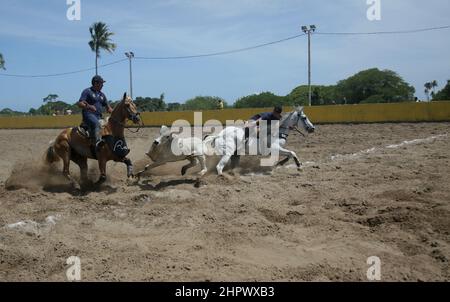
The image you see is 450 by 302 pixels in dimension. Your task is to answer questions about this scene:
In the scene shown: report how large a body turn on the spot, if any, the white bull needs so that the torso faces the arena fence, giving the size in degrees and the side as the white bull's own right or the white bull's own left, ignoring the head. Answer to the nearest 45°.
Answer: approximately 135° to the white bull's own right

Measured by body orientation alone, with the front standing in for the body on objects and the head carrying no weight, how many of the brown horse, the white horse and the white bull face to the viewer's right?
2

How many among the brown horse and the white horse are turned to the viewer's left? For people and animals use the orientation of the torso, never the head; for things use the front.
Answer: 0

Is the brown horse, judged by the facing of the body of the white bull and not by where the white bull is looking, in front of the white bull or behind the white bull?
in front

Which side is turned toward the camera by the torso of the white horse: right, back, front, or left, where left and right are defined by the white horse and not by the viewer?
right

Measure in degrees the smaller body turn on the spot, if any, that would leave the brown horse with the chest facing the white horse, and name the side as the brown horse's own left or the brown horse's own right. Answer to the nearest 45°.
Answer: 0° — it already faces it

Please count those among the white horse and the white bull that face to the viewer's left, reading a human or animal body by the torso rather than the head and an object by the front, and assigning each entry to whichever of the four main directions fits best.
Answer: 1

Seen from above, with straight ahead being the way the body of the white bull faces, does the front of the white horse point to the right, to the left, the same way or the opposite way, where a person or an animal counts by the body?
the opposite way

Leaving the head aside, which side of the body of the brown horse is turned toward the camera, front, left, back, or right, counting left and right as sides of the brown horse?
right

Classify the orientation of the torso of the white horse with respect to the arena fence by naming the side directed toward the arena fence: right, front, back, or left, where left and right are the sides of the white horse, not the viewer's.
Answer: left

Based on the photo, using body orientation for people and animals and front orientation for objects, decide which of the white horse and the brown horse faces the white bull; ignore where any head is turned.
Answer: the brown horse

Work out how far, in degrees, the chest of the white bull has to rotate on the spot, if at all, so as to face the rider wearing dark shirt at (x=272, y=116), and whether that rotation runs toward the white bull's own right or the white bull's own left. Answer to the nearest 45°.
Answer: approximately 135° to the white bull's own right

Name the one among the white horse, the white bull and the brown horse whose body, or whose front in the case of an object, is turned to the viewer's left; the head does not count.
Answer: the white bull

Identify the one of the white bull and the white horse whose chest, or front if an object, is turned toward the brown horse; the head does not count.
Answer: the white bull

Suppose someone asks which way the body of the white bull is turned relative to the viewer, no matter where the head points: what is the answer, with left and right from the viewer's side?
facing to the left of the viewer
